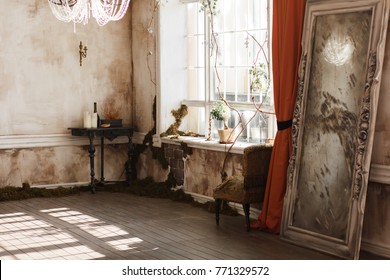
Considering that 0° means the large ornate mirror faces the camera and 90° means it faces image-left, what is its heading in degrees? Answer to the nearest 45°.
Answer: approximately 45°

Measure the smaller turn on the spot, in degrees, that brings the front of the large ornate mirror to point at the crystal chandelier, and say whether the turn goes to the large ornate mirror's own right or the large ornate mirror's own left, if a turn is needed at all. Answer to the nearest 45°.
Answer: approximately 90° to the large ornate mirror's own right

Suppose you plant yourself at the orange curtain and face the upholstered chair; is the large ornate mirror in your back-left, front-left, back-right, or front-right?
back-left

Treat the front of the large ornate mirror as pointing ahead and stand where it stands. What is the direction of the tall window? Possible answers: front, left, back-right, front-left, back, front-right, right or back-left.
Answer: right

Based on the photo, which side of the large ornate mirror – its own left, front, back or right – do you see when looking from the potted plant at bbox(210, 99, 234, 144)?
right

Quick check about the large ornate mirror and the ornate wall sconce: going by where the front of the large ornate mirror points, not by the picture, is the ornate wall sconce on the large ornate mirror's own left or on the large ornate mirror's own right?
on the large ornate mirror's own right

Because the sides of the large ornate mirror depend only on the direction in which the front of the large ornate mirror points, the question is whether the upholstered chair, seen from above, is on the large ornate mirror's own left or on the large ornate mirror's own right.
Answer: on the large ornate mirror's own right

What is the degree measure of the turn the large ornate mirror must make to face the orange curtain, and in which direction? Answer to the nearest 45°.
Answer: approximately 90° to its right

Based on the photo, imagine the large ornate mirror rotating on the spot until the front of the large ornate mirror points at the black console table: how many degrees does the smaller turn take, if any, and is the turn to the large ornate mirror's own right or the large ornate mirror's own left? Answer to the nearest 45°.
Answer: approximately 90° to the large ornate mirror's own right
